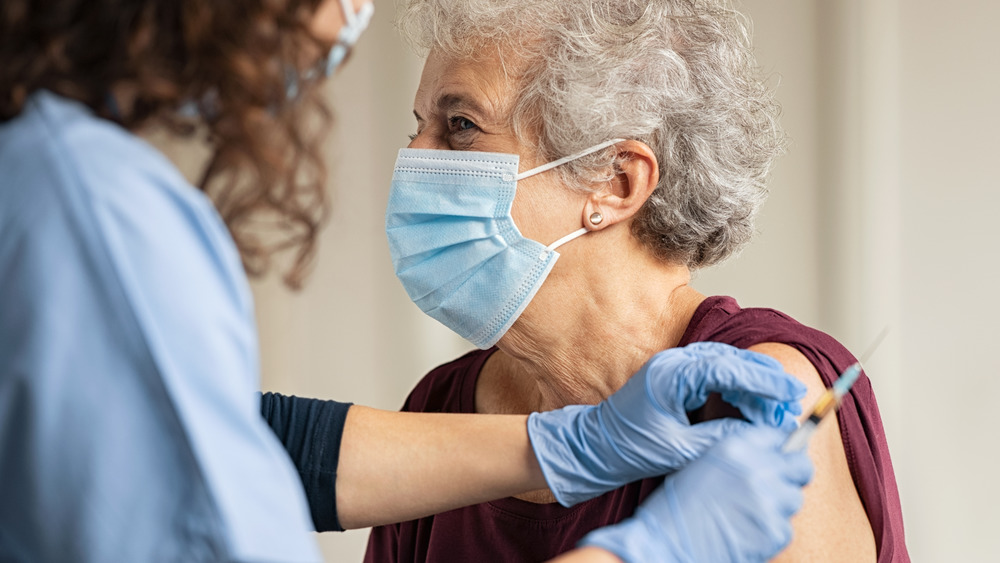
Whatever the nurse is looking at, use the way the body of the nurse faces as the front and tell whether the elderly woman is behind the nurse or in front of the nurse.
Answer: in front

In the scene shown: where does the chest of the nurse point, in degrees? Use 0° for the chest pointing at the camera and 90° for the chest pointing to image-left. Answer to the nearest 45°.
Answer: approximately 225°

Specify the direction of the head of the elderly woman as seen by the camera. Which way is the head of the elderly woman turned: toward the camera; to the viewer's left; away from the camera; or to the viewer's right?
to the viewer's left

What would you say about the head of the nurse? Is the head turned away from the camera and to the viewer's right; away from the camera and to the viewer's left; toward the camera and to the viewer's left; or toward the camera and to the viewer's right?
away from the camera and to the viewer's right

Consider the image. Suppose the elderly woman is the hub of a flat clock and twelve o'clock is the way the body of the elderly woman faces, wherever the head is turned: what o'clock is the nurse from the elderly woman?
The nurse is roughly at 11 o'clock from the elderly woman.

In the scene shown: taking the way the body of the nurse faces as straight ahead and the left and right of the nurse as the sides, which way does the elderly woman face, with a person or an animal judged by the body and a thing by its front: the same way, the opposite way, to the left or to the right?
the opposite way
